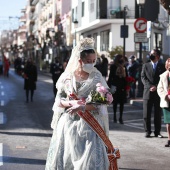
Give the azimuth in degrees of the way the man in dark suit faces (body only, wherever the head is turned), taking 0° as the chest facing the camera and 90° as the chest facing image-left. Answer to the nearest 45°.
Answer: approximately 0°

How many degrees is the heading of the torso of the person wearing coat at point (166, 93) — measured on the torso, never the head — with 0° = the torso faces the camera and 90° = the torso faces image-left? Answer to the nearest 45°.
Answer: approximately 0°

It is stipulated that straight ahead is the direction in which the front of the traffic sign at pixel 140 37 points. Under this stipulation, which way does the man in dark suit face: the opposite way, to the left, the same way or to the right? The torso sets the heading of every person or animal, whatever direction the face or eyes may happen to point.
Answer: the same way

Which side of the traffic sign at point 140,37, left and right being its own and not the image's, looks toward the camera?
front

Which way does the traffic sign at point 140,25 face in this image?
toward the camera

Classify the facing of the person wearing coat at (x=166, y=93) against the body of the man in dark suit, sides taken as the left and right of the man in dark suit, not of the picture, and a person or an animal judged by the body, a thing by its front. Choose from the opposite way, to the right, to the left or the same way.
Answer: the same way

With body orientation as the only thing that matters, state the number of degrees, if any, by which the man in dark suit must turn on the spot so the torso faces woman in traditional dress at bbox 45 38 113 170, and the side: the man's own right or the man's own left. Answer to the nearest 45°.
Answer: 0° — they already face them

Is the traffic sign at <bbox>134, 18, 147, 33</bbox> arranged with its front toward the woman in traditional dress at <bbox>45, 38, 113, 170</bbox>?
yes

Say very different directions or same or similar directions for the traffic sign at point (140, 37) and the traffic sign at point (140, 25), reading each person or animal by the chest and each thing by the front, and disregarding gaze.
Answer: same or similar directions
